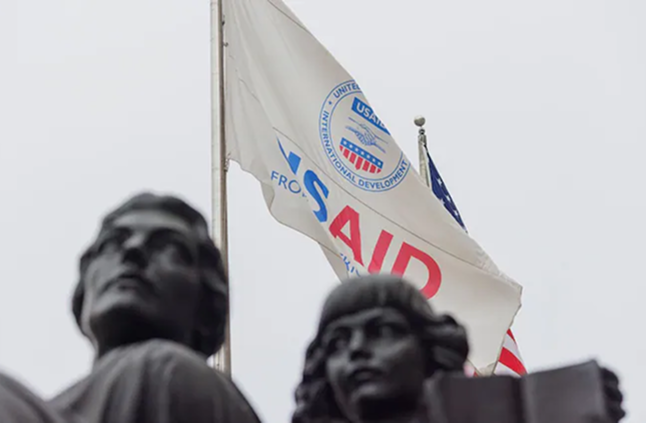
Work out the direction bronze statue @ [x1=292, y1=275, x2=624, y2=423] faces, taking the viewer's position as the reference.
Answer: facing the viewer and to the left of the viewer

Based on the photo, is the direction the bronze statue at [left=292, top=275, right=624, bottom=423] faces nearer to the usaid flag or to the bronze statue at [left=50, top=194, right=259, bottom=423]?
the bronze statue

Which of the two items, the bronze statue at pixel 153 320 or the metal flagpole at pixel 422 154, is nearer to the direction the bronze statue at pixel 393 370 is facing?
the bronze statue

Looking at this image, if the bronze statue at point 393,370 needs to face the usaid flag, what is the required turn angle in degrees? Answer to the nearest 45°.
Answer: approximately 135° to its right

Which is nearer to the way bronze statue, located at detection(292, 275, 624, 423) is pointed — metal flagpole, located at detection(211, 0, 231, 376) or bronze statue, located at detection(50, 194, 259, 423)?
the bronze statue

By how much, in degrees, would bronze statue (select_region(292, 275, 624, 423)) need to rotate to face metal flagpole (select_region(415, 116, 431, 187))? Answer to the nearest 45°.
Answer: approximately 135° to its right

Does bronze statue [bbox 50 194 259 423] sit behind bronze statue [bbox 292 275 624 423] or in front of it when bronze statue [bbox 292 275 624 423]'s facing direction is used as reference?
in front

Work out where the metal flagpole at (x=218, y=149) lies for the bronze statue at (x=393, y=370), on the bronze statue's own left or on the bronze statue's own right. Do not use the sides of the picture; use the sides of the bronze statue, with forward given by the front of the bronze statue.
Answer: on the bronze statue's own right
